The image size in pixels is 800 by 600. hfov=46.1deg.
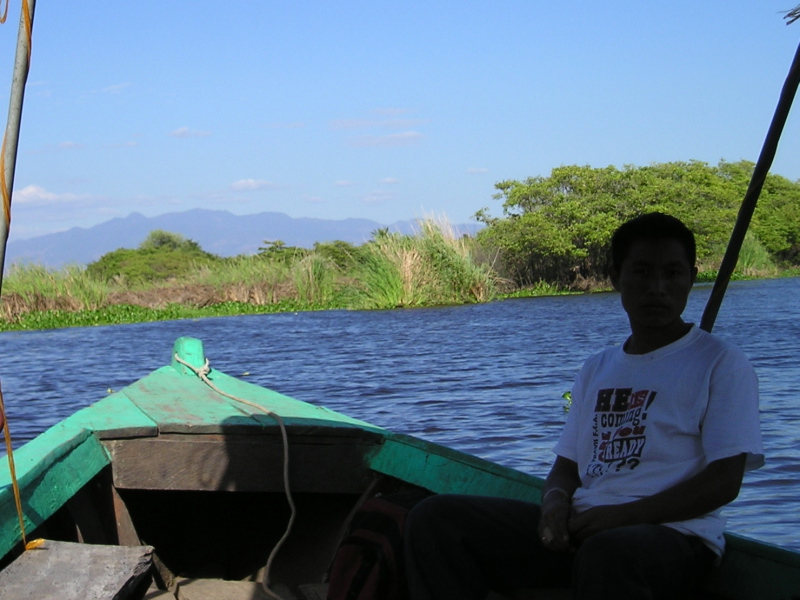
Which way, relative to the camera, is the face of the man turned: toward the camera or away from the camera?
toward the camera

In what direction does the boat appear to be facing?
away from the camera

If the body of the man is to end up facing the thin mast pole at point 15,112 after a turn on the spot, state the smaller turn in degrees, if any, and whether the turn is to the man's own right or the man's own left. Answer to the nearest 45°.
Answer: approximately 45° to the man's own right

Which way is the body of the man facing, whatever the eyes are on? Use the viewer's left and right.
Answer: facing the viewer and to the left of the viewer
